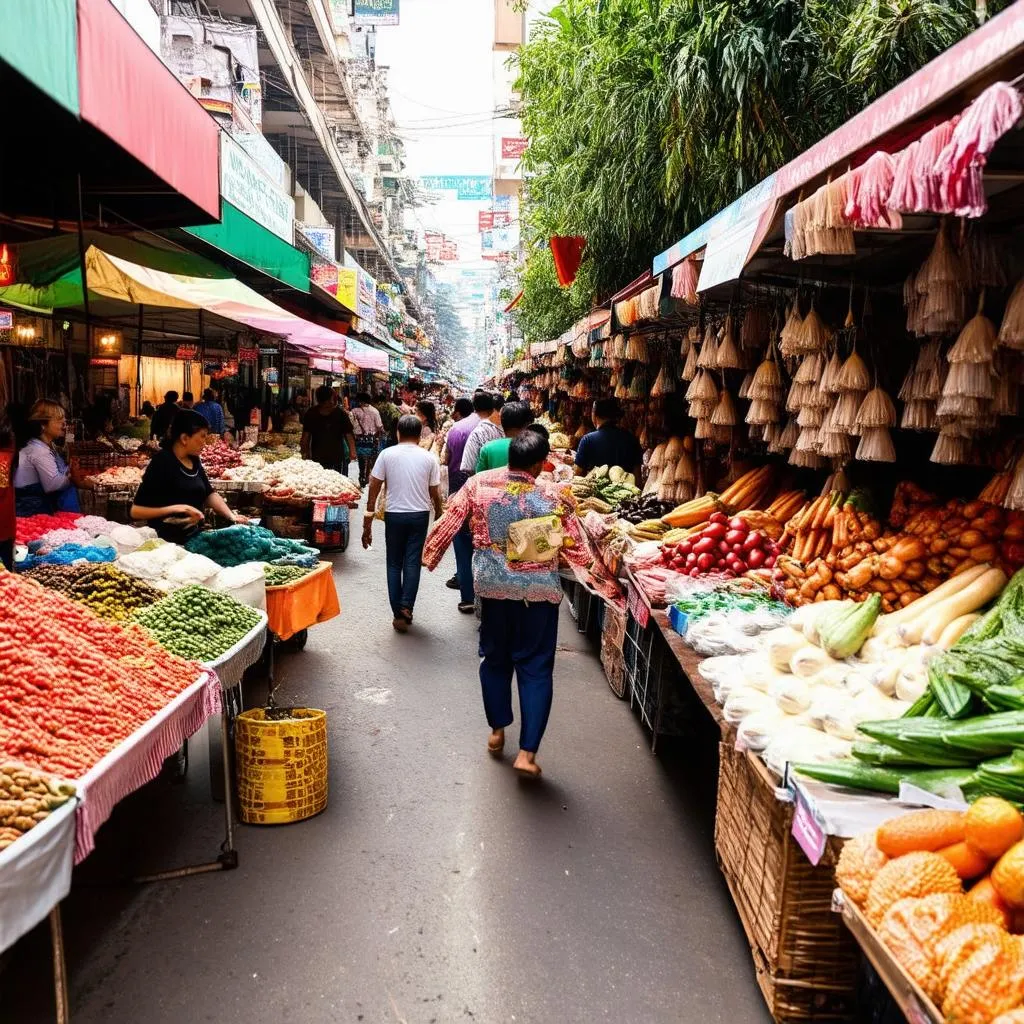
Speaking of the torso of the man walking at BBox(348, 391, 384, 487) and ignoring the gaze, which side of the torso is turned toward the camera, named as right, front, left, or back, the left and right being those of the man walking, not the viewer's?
back

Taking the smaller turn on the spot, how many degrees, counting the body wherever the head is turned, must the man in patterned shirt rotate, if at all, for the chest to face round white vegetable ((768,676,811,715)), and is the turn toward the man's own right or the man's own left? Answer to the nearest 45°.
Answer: approximately 135° to the man's own right

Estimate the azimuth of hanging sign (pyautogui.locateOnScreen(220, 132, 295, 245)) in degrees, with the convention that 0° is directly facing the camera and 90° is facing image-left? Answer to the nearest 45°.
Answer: approximately 315°

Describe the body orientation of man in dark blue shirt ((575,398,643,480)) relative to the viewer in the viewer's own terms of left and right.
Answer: facing away from the viewer

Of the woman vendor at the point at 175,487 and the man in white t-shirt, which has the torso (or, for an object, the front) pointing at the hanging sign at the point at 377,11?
the man in white t-shirt

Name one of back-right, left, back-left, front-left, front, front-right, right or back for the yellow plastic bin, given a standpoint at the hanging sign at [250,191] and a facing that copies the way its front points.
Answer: front-right

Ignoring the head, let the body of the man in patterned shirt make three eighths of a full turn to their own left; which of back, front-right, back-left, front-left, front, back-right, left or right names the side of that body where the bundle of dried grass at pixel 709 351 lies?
back

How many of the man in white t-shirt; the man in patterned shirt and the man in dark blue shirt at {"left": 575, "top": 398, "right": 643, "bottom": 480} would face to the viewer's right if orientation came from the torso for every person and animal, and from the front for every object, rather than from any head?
0

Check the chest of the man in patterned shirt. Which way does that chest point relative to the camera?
away from the camera

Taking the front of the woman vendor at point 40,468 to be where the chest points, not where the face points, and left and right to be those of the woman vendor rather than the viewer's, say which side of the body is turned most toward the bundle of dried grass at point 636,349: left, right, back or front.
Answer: front

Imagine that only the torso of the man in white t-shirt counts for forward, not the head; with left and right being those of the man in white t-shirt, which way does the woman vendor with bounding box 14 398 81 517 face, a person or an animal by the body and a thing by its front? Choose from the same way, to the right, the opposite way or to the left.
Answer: to the right

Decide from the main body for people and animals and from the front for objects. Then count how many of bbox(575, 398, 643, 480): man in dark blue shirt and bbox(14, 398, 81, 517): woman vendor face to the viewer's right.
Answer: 1
